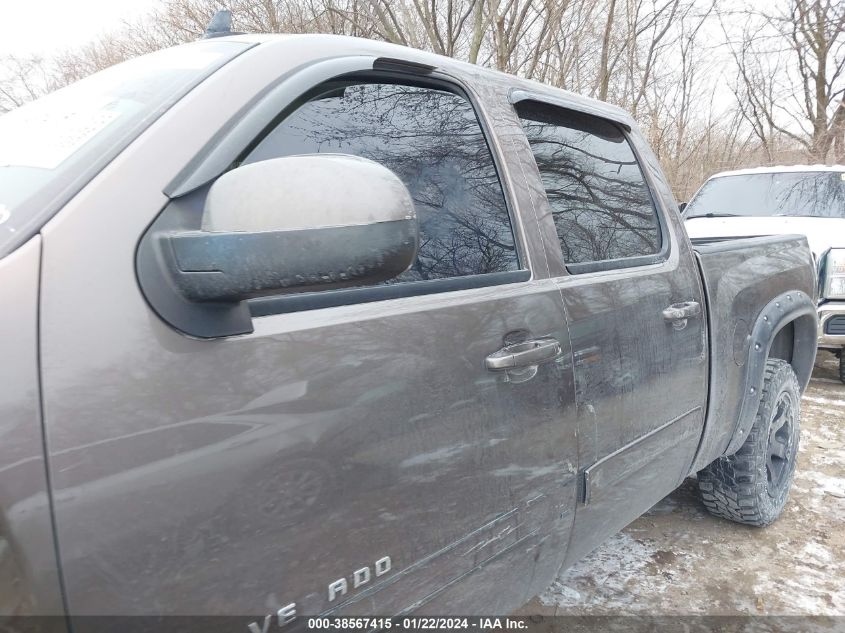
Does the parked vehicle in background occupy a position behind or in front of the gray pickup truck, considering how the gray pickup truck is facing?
behind

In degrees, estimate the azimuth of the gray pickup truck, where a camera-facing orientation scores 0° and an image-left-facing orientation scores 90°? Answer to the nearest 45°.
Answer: approximately 45°
